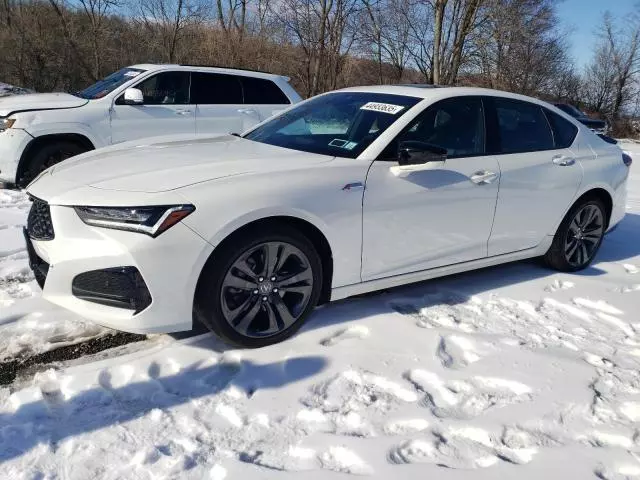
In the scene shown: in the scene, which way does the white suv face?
to the viewer's left

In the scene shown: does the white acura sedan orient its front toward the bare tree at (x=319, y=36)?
no

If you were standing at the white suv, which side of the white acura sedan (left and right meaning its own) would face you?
right

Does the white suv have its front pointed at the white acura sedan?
no

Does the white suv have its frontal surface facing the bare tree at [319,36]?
no

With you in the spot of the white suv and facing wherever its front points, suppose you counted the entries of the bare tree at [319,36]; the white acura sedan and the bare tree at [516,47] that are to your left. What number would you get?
1

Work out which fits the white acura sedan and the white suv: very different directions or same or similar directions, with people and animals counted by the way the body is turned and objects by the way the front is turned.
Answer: same or similar directions

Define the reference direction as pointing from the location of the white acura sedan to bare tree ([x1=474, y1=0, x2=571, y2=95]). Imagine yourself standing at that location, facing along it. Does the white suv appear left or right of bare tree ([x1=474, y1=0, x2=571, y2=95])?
left

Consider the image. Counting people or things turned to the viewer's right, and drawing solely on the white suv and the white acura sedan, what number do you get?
0

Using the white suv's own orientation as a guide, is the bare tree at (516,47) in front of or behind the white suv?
behind

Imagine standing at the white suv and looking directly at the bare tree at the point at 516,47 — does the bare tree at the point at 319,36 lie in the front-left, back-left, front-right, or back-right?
front-left

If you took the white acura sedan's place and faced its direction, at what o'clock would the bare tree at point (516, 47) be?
The bare tree is roughly at 5 o'clock from the white acura sedan.
